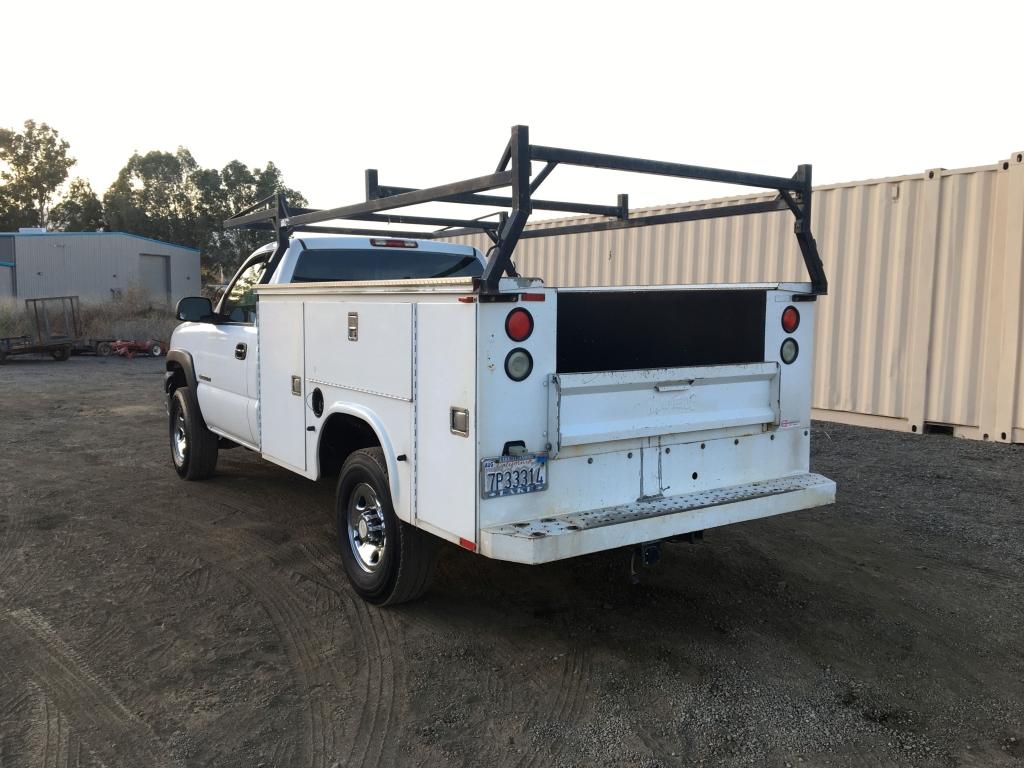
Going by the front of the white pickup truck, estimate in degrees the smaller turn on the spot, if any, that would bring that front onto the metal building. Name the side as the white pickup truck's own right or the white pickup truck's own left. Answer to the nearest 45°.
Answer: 0° — it already faces it

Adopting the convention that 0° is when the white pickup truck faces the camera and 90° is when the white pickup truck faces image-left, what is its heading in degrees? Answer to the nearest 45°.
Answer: approximately 135°
